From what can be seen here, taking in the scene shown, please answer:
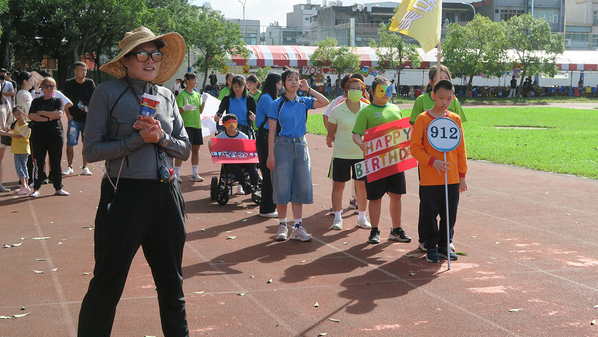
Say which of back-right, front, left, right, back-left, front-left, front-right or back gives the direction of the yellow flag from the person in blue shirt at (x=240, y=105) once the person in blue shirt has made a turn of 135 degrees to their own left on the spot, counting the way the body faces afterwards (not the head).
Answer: right

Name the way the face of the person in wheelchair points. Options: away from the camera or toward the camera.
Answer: toward the camera

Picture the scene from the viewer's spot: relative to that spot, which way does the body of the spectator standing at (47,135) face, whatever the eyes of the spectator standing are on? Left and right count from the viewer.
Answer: facing the viewer

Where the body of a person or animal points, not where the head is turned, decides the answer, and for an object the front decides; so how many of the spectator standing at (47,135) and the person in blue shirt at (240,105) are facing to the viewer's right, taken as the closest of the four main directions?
0

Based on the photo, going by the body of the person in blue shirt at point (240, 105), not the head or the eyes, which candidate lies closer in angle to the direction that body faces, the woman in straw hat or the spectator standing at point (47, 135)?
the woman in straw hat

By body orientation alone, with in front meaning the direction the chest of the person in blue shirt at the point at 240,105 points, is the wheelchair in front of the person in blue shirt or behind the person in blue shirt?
in front

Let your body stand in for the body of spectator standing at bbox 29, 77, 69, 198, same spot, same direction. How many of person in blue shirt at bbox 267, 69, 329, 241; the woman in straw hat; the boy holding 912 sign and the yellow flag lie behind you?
0

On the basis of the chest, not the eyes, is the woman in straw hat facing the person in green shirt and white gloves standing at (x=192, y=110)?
no

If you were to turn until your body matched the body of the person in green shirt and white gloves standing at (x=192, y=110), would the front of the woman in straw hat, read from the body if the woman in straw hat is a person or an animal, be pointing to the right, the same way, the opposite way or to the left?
the same way

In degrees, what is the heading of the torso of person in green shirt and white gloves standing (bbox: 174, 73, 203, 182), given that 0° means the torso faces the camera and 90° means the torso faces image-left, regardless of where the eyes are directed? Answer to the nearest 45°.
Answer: approximately 315°

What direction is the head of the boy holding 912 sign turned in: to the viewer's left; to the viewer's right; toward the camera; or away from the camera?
toward the camera

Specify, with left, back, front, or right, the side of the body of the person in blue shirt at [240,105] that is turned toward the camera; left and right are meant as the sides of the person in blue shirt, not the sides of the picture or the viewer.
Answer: front

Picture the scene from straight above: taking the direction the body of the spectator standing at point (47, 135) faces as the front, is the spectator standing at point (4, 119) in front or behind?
behind

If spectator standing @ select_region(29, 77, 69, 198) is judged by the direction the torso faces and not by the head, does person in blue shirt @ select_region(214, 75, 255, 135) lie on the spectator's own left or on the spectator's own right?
on the spectator's own left
